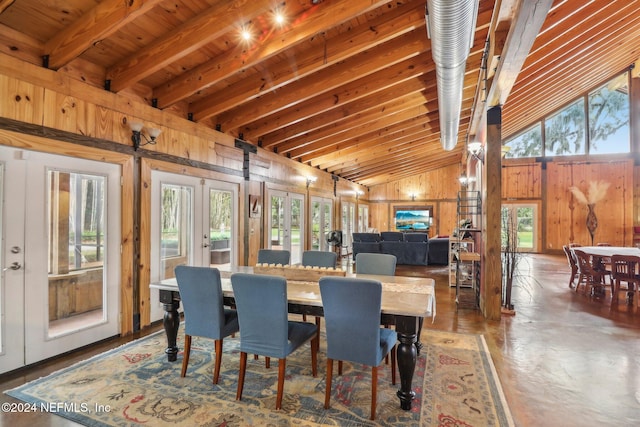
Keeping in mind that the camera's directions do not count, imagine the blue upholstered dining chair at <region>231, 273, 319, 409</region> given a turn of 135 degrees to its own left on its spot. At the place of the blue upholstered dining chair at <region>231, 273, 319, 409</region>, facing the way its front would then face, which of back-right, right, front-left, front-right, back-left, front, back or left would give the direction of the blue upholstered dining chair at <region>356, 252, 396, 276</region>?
back-right

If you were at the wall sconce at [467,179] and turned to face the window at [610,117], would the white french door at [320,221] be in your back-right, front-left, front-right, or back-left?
back-left

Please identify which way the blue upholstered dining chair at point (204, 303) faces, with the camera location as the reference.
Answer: facing away from the viewer and to the right of the viewer

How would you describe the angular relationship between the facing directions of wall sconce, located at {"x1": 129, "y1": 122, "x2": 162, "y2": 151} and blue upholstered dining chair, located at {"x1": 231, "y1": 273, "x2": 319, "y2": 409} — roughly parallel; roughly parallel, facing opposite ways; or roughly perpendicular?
roughly perpendicular

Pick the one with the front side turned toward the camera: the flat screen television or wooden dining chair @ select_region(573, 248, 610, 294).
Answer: the flat screen television

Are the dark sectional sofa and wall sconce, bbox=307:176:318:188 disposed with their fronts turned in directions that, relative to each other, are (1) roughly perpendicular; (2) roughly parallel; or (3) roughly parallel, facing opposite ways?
roughly perpendicular

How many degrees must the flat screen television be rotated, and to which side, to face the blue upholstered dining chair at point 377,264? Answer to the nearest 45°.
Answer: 0° — it already faces it

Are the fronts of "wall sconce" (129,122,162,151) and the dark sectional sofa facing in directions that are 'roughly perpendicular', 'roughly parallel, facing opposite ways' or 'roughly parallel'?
roughly perpendicular

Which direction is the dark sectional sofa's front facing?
away from the camera

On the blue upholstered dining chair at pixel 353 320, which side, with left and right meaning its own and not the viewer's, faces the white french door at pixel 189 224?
left

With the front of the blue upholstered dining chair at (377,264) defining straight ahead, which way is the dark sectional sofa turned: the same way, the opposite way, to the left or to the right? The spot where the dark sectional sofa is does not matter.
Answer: the opposite way

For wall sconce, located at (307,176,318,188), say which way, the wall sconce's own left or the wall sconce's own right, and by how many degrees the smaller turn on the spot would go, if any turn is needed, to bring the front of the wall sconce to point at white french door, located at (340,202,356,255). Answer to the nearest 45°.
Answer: approximately 90° to the wall sconce's own left

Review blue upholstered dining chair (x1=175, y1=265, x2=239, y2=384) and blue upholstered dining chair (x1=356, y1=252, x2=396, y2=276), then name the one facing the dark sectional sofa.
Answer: blue upholstered dining chair (x1=175, y1=265, x2=239, y2=384)

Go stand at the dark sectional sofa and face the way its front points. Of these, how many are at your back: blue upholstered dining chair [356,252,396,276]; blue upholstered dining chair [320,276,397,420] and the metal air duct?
3

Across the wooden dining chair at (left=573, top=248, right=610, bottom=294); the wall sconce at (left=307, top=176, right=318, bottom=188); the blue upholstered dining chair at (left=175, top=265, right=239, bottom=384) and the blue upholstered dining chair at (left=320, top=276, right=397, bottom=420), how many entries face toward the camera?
0

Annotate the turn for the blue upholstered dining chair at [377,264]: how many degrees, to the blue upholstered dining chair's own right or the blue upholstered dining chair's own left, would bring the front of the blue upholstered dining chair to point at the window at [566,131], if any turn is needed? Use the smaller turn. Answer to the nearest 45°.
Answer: approximately 135° to the blue upholstered dining chair's own left

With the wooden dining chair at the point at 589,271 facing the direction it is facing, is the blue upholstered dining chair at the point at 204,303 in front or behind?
behind

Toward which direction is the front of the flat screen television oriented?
toward the camera

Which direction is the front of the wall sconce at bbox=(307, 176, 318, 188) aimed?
to the viewer's right

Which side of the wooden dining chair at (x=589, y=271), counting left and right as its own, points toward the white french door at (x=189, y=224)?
back
